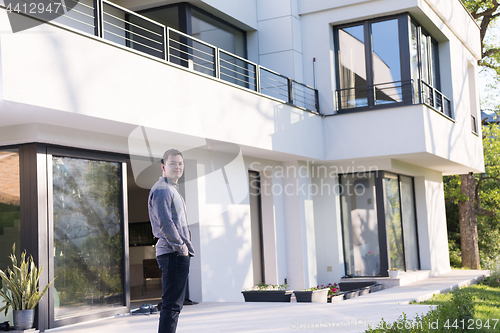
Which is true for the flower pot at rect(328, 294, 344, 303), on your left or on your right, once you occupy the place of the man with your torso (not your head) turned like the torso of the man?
on your left

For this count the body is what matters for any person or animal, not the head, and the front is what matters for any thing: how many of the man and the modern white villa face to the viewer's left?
0

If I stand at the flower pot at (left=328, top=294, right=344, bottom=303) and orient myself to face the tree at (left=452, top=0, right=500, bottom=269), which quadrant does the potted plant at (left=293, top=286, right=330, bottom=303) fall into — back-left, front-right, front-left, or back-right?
back-left

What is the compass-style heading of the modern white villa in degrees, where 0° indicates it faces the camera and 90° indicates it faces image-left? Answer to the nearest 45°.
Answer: approximately 315°

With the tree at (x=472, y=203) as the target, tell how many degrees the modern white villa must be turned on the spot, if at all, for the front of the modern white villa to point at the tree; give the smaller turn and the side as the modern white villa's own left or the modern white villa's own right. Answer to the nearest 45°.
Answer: approximately 90° to the modern white villa's own left
